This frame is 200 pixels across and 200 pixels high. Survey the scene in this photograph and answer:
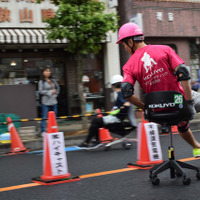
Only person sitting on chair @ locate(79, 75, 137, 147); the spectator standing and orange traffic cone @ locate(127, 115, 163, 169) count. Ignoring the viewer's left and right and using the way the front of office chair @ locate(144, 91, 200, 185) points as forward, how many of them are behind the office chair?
0

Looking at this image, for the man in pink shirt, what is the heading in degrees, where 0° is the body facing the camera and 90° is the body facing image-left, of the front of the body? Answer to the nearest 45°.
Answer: approximately 135°

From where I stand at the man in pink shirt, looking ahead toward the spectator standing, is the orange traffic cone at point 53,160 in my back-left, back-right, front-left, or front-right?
front-left

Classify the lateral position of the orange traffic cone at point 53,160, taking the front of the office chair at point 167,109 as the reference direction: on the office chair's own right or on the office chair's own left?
on the office chair's own left

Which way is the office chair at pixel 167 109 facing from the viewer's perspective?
away from the camera
